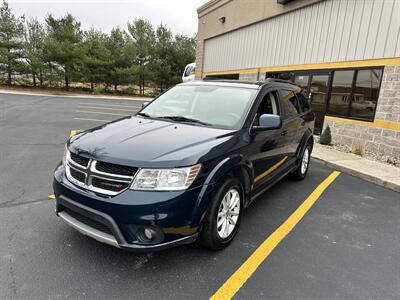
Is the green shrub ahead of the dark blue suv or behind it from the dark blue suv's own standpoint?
behind

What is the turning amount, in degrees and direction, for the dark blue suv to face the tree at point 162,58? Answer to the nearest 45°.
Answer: approximately 135° to its right

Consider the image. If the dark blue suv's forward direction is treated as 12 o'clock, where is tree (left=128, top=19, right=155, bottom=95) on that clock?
The tree is roughly at 4 o'clock from the dark blue suv.

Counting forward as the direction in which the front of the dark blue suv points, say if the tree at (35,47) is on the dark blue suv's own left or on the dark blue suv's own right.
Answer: on the dark blue suv's own right

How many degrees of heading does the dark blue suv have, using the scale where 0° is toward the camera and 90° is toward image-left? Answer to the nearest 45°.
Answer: approximately 45°

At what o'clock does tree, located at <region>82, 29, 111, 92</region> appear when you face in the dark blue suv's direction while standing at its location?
The tree is roughly at 4 o'clock from the dark blue suv.

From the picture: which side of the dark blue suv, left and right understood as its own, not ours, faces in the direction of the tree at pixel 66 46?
right
